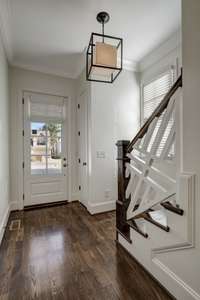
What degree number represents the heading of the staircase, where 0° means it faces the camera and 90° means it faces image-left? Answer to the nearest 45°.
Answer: approximately 135°

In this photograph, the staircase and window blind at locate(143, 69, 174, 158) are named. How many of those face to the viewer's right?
0

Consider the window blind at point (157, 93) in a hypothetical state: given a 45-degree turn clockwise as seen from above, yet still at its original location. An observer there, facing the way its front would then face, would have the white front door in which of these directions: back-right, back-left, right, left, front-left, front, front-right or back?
front

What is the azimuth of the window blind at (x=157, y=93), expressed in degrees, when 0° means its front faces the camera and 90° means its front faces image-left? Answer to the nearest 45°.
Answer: approximately 45°
